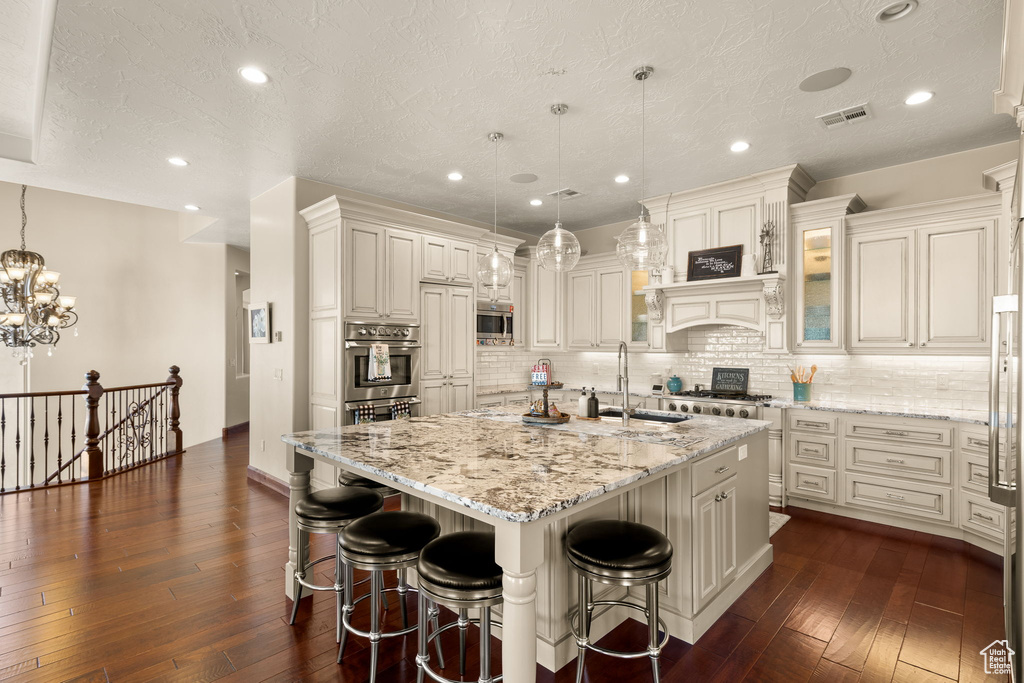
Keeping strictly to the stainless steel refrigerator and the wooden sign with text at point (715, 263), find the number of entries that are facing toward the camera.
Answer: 1

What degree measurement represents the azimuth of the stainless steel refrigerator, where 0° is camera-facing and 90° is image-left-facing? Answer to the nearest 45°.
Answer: approximately 90°

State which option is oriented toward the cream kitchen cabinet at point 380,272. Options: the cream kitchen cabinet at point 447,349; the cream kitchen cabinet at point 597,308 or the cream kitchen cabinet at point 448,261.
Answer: the cream kitchen cabinet at point 597,308

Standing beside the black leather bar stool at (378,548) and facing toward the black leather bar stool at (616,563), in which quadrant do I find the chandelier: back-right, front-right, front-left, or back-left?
back-left

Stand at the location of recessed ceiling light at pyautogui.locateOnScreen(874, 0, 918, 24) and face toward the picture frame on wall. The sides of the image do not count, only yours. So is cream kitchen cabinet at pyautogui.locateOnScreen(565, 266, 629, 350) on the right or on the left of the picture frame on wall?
right

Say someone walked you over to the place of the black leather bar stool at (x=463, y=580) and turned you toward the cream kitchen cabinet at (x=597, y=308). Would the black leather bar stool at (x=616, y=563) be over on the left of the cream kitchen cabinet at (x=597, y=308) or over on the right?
right

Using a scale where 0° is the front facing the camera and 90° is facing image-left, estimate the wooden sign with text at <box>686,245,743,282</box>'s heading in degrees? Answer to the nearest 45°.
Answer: approximately 0°

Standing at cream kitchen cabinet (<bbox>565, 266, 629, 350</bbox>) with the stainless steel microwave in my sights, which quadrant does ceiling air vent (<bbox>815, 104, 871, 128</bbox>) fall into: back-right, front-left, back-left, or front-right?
back-left

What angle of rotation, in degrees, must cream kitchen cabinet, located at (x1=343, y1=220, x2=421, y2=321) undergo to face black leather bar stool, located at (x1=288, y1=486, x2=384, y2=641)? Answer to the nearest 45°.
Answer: approximately 45° to its right

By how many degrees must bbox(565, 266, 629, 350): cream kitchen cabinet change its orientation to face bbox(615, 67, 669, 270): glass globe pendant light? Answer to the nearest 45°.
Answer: approximately 45° to its left

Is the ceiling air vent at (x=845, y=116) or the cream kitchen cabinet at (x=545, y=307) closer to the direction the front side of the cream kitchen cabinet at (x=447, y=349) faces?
the ceiling air vent

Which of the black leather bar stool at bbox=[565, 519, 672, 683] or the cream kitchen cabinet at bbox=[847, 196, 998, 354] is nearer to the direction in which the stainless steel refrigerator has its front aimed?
the black leather bar stool

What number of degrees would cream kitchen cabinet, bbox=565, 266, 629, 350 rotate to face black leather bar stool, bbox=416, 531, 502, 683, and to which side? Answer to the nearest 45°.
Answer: approximately 45° to its left

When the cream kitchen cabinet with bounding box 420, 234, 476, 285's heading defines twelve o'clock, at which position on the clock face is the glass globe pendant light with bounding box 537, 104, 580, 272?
The glass globe pendant light is roughly at 1 o'clock from the cream kitchen cabinet.
